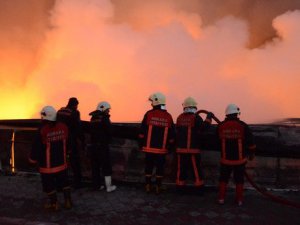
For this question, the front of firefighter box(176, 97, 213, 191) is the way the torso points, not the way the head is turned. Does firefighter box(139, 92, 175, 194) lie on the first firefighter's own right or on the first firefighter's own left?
on the first firefighter's own left

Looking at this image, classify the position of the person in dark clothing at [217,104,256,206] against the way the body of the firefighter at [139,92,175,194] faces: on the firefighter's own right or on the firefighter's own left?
on the firefighter's own right

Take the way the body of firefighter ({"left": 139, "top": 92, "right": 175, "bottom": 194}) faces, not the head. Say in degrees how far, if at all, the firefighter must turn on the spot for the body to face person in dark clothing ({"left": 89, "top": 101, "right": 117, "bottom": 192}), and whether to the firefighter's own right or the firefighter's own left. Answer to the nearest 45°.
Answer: approximately 90° to the firefighter's own left

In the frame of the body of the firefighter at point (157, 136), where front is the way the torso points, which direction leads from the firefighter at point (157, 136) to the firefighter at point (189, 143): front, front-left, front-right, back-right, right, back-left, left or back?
right

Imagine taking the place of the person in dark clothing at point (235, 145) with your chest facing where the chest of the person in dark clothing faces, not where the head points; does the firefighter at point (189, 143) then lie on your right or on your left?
on your left

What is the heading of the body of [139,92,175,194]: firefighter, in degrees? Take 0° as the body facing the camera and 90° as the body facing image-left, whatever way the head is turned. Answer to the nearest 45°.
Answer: approximately 180°

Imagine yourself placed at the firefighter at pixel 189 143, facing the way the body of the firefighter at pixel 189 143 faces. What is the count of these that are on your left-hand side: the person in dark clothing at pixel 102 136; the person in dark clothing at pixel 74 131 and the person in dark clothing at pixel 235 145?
2

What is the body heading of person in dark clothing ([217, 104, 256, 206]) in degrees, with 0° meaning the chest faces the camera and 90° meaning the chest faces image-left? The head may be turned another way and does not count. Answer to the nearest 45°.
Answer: approximately 180°

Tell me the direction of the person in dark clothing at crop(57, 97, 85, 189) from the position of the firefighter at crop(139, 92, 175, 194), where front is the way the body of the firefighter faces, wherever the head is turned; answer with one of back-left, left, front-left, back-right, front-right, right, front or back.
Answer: left

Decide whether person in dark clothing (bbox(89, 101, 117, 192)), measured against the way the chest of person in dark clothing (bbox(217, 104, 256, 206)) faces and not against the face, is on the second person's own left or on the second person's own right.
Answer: on the second person's own left

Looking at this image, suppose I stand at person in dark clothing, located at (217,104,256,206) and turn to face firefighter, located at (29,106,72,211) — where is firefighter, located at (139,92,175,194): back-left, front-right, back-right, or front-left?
front-right

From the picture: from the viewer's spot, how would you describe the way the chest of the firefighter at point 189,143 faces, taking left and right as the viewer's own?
facing away from the viewer
